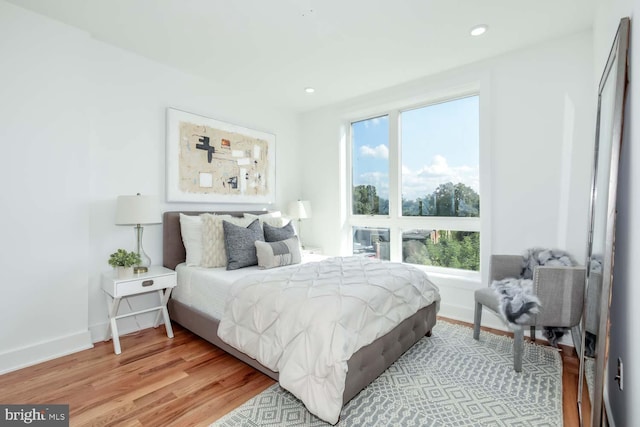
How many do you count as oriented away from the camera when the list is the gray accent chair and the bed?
0

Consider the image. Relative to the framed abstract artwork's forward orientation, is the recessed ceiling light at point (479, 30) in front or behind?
in front

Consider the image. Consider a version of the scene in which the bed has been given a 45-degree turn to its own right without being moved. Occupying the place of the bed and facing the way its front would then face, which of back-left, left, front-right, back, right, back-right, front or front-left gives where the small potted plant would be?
right

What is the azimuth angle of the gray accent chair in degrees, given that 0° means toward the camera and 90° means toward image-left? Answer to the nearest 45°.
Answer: approximately 45°

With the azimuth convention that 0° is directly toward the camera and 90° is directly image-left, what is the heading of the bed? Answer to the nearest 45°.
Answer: approximately 315°

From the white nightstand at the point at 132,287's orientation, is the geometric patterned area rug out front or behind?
out front

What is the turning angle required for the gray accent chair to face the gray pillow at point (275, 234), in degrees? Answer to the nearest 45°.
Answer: approximately 45° to its right
